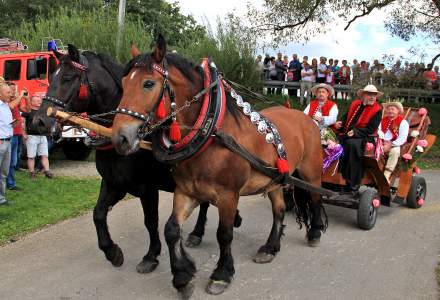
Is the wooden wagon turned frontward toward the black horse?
yes

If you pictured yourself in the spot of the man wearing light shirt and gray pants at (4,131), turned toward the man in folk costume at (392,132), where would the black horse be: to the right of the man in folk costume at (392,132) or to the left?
right

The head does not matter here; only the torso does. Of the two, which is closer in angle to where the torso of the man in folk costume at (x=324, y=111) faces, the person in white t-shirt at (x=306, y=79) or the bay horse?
the bay horse

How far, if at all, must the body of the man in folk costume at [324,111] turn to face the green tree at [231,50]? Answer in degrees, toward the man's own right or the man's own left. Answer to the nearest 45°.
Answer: approximately 135° to the man's own right
